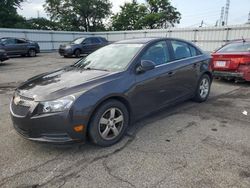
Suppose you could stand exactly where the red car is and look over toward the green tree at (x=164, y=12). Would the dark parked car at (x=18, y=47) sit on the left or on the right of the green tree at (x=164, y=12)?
left

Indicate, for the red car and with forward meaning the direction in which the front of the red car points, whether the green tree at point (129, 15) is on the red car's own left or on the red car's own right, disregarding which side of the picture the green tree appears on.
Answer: on the red car's own left

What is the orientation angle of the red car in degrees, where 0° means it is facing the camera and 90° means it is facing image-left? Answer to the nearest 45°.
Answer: approximately 225°

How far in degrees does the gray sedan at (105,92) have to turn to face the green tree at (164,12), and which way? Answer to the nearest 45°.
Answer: approximately 135° to its right

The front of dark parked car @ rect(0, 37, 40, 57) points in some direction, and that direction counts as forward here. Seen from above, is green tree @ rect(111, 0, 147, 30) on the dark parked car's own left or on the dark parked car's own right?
on the dark parked car's own right

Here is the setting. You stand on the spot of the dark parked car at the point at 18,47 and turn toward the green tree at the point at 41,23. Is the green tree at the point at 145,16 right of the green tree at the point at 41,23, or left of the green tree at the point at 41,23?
right

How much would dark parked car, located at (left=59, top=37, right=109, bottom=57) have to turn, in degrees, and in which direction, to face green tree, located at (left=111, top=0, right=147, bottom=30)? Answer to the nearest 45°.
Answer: approximately 135° to its right

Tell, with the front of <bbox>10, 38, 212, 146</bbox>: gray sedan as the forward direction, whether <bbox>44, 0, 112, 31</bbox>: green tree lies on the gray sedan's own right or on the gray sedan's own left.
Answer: on the gray sedan's own right

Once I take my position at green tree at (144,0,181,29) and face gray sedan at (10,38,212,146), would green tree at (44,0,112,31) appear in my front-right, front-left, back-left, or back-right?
front-right

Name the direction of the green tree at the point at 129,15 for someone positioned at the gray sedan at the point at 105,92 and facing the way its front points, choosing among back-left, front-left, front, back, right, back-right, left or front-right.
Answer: back-right

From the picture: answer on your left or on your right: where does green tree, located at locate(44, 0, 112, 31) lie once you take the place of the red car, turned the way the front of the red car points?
on your left

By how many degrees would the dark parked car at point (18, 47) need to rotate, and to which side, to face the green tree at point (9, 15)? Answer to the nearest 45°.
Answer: approximately 90° to its right

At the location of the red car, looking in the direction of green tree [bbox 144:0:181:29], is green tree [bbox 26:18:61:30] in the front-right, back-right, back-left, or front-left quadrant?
front-left

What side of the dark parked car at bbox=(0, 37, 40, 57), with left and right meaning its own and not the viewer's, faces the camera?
left

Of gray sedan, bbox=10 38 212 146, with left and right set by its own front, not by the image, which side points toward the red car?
back

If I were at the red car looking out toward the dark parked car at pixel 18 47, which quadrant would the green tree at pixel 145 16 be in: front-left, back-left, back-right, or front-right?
front-right

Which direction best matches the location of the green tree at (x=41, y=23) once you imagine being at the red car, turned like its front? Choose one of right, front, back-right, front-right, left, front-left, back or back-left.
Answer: left

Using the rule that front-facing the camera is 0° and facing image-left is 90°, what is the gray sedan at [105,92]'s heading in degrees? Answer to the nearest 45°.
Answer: approximately 45°

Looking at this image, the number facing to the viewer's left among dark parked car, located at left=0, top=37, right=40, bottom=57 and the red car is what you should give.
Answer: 1
